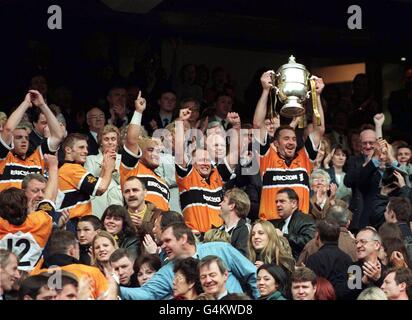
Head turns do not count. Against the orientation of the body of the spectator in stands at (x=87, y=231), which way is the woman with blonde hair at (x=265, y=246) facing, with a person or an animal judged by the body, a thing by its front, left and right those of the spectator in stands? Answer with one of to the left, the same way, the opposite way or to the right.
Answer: the same way

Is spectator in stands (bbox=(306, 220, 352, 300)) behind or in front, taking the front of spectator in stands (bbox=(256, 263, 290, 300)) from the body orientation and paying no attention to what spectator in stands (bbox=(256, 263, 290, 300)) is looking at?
behind

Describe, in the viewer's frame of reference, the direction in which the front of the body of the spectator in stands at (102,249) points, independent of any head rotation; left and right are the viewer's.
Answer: facing the viewer and to the left of the viewer

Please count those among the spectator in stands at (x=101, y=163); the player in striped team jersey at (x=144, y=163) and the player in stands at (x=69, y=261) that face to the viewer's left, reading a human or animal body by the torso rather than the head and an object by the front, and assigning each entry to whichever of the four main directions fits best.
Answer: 0

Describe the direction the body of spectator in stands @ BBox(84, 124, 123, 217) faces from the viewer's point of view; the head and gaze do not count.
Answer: toward the camera

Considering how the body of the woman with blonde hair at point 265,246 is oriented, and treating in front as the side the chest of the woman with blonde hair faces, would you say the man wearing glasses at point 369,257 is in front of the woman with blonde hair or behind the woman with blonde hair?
behind

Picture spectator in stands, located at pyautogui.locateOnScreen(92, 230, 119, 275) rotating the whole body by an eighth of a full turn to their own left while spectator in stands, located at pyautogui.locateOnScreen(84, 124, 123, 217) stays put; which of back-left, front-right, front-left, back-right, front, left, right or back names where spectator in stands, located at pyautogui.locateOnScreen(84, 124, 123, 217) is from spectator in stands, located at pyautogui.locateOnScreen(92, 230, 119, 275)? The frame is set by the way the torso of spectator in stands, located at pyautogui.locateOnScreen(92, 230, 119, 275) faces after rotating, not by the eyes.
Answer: back

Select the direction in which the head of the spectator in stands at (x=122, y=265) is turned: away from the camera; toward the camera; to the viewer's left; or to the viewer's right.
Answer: toward the camera

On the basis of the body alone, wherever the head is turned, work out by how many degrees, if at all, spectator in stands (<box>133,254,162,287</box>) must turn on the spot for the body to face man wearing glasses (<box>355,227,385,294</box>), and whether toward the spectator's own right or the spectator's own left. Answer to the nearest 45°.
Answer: approximately 135° to the spectator's own left

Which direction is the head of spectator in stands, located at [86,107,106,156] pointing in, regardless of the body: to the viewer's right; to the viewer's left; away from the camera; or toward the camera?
toward the camera

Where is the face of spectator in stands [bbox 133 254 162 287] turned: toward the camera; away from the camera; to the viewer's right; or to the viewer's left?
toward the camera
